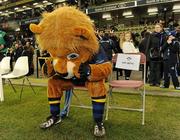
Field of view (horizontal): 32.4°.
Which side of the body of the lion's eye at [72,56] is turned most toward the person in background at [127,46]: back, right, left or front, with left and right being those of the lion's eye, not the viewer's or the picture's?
back

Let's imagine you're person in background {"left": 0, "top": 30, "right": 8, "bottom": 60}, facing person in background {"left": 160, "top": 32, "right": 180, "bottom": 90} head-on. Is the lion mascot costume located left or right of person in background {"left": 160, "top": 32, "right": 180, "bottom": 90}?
right

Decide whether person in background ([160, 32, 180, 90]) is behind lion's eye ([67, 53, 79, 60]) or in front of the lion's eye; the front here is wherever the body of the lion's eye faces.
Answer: behind
